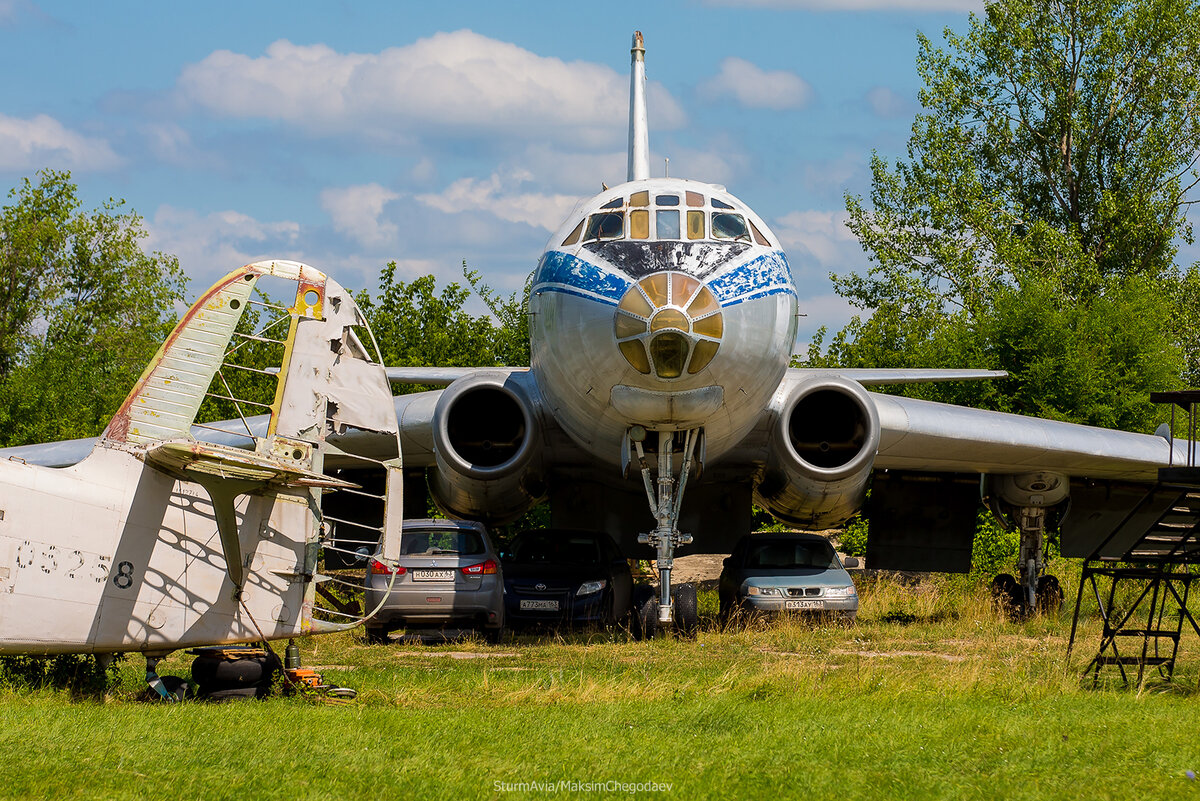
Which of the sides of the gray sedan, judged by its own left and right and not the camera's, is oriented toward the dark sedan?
right

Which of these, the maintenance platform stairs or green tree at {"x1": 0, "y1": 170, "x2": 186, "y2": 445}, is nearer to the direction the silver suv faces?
the green tree

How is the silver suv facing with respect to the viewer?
away from the camera

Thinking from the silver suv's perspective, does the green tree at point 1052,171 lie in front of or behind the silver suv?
in front

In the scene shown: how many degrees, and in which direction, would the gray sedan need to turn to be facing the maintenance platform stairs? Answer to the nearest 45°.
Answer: approximately 45° to its left

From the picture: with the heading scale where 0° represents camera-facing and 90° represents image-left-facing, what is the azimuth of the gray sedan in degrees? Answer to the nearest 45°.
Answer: approximately 0°

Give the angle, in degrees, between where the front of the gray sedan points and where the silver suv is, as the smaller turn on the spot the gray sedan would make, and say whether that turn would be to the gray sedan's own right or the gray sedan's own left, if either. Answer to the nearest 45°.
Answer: approximately 45° to the gray sedan's own right

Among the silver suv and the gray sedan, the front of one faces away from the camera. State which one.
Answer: the silver suv

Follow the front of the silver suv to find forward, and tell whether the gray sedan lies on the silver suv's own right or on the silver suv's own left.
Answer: on the silver suv's own right

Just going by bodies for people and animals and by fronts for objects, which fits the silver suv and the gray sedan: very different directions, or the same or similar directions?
very different directions

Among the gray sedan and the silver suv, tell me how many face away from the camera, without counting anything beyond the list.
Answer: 1

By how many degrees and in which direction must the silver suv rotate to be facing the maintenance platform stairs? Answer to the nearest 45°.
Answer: approximately 135° to its right

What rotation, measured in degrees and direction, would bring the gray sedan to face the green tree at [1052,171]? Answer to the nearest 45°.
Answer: approximately 180°

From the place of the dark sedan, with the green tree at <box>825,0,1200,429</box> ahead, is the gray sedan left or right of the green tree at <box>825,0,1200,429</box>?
right
